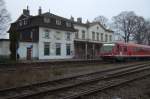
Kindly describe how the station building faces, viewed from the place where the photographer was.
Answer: facing the viewer and to the right of the viewer

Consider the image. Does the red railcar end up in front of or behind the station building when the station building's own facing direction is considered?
in front
